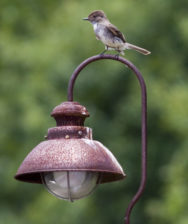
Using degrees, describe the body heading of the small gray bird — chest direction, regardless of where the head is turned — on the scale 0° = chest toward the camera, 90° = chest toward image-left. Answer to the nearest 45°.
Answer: approximately 90°
